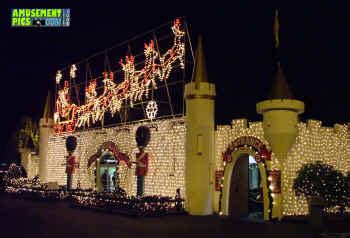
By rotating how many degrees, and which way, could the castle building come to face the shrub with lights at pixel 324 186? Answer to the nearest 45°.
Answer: approximately 45° to its left

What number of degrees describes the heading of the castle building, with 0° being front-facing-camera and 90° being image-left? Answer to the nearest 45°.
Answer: approximately 0°

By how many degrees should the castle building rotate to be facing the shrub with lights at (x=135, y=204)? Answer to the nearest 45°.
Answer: approximately 90° to its right
